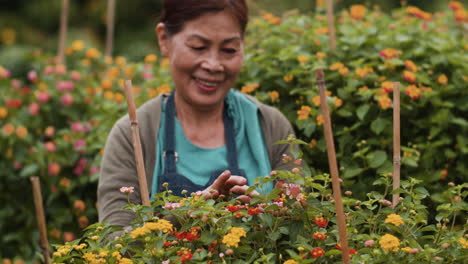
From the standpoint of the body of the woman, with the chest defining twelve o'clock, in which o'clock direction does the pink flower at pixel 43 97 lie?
The pink flower is roughly at 5 o'clock from the woman.

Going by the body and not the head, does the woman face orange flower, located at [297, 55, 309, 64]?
no

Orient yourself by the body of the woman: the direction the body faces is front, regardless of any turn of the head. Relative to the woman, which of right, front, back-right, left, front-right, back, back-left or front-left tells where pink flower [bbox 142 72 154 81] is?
back

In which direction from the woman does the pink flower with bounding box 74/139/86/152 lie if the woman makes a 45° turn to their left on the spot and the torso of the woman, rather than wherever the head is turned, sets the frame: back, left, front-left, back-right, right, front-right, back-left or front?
back

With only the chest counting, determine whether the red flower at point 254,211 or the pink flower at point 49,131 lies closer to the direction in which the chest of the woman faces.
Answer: the red flower

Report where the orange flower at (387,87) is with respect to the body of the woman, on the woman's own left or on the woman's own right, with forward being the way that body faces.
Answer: on the woman's own left

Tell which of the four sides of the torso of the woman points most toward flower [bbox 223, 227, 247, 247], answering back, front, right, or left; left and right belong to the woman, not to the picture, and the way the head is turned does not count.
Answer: front

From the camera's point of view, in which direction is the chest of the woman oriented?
toward the camera

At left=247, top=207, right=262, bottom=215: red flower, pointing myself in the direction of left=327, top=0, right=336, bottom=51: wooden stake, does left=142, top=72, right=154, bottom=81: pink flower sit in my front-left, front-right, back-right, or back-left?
front-left

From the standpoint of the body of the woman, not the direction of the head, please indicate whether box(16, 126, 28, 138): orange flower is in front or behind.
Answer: behind

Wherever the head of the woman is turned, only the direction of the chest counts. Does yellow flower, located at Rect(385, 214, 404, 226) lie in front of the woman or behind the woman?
in front

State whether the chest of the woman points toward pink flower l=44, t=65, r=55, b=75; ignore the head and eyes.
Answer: no

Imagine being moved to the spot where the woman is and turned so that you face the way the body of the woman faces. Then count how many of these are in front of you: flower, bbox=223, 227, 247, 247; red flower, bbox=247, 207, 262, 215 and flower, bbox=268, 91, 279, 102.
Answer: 2

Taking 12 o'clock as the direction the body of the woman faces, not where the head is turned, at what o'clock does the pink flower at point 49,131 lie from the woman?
The pink flower is roughly at 5 o'clock from the woman.

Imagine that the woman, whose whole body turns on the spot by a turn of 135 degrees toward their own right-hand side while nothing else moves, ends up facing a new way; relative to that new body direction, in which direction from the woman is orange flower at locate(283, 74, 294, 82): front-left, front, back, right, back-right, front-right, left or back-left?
right

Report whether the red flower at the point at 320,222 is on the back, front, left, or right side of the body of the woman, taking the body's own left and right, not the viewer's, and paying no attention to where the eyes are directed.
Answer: front

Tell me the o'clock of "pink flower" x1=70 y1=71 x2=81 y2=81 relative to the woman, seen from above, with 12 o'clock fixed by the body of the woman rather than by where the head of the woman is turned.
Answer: The pink flower is roughly at 5 o'clock from the woman.

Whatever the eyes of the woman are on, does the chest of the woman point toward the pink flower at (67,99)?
no

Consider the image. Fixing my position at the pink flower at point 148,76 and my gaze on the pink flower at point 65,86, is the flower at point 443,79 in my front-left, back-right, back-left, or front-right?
back-left

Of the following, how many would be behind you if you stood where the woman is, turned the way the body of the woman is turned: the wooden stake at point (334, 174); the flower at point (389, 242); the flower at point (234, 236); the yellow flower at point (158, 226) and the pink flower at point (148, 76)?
1

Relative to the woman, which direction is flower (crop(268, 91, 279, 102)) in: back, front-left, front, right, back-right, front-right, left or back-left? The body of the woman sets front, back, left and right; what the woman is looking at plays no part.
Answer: back-left
